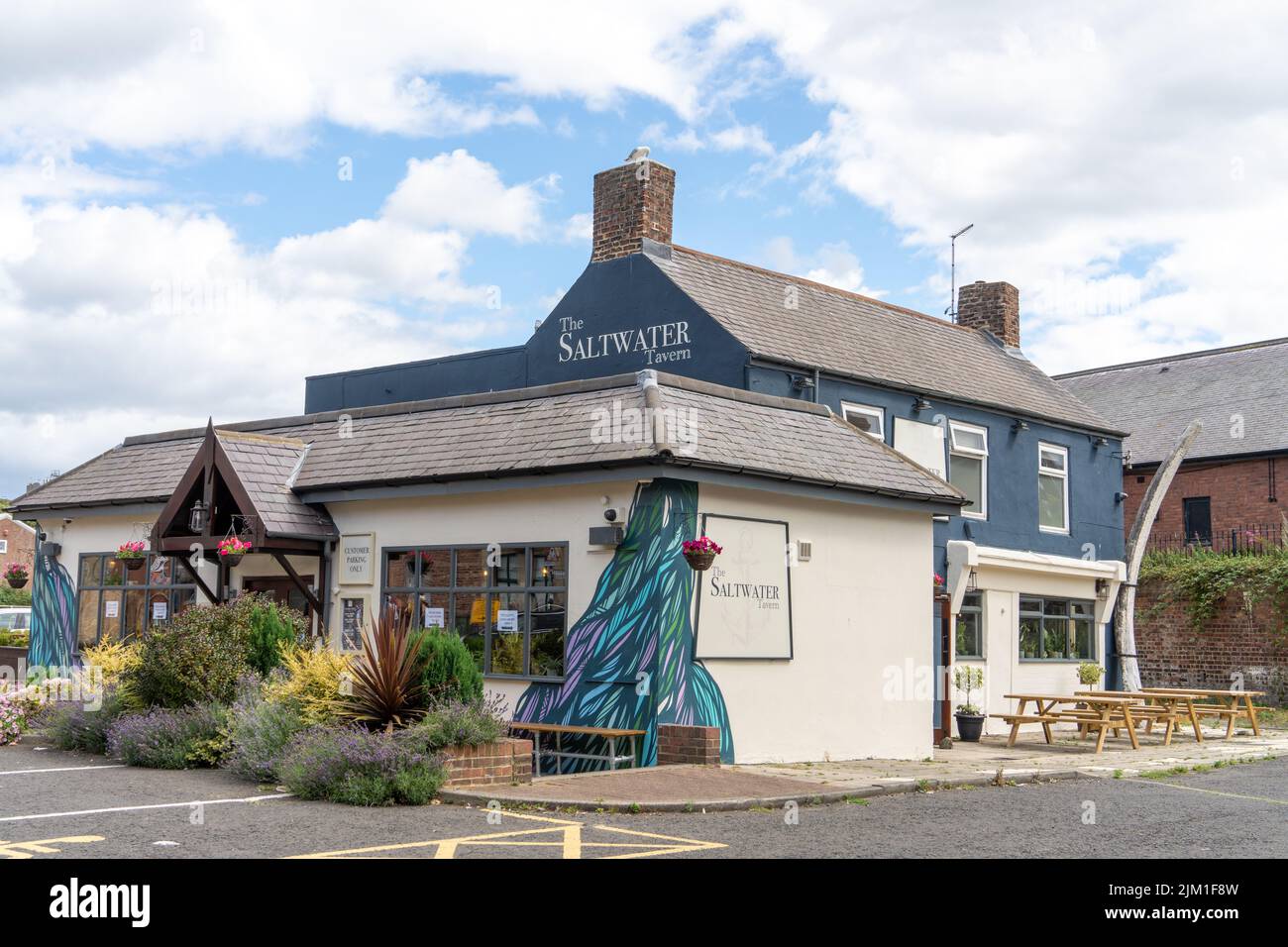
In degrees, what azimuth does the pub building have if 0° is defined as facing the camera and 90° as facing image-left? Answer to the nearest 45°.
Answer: approximately 45°

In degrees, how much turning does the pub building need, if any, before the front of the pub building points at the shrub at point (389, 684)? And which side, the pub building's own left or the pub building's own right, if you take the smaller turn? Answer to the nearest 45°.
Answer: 0° — it already faces it

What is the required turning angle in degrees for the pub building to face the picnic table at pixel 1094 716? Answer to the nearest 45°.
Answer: approximately 135° to its left

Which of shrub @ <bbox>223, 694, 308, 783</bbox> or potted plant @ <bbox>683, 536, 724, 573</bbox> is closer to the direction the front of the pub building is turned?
the shrub

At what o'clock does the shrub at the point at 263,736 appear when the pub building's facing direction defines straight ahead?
The shrub is roughly at 12 o'clock from the pub building.
